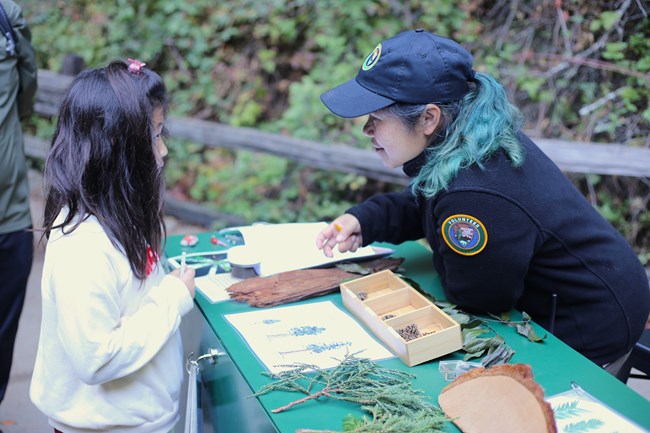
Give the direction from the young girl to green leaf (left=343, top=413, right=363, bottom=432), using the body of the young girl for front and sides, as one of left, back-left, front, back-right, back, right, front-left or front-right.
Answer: front-right

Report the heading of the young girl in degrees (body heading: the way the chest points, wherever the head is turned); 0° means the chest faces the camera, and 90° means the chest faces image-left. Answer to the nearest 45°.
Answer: approximately 270°

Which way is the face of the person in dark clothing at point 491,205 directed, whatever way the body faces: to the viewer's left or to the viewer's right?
to the viewer's left

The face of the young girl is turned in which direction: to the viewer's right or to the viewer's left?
to the viewer's right

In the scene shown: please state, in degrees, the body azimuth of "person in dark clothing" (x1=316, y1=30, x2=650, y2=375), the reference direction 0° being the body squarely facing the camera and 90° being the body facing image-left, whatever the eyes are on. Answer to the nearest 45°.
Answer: approximately 90°

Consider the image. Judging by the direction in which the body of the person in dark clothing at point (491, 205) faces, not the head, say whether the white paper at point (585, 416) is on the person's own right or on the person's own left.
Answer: on the person's own left

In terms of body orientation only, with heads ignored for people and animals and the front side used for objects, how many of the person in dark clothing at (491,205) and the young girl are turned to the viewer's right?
1
